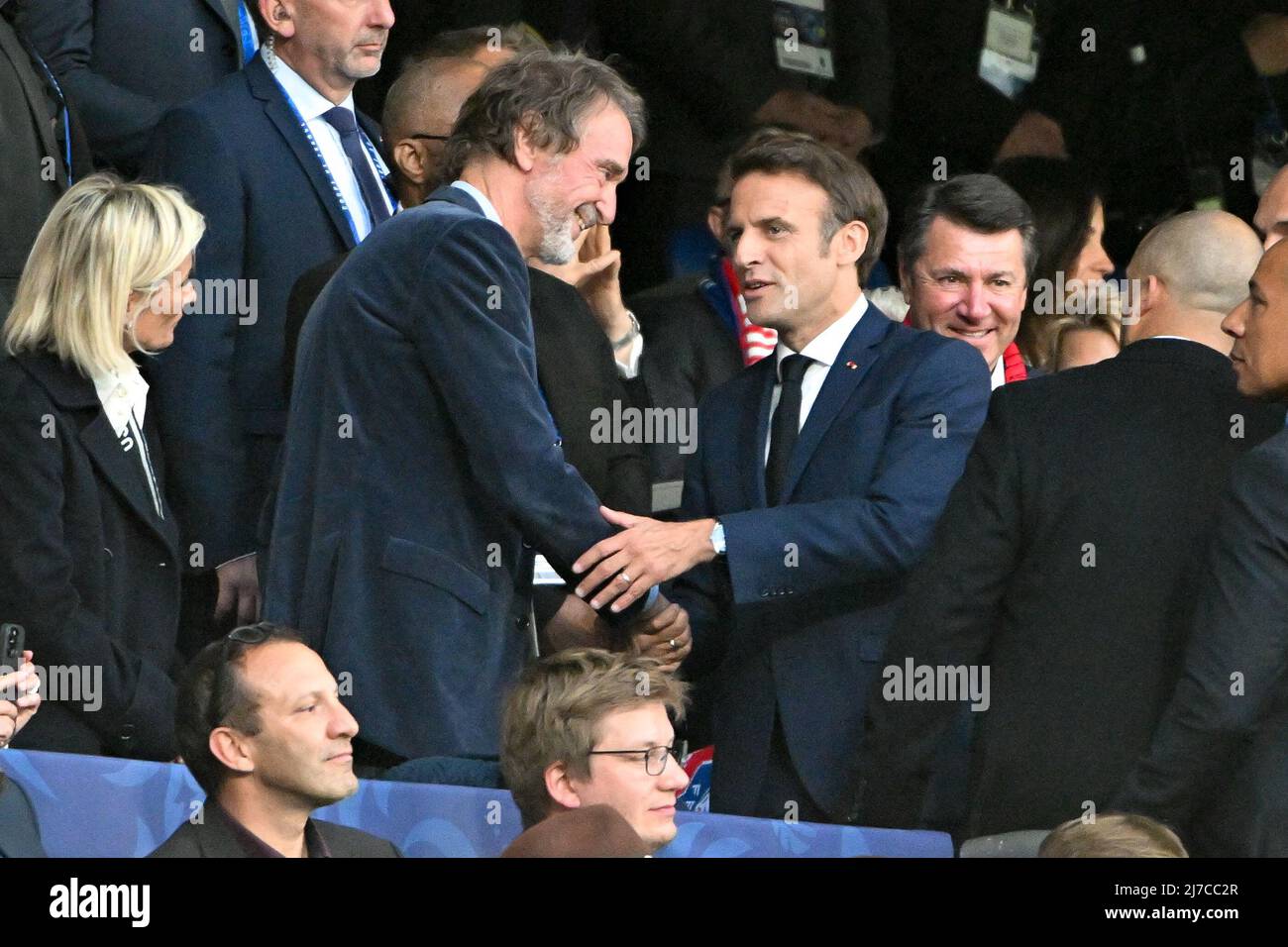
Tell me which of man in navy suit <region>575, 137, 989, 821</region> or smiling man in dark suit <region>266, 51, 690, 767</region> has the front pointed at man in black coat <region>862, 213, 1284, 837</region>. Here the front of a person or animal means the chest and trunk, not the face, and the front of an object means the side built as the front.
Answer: the smiling man in dark suit

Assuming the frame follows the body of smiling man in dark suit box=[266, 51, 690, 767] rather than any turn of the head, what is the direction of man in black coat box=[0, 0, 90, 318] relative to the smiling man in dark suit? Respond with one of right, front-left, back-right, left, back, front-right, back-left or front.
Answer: back-left

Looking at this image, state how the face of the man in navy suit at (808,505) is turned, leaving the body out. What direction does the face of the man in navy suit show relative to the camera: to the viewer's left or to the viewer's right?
to the viewer's left

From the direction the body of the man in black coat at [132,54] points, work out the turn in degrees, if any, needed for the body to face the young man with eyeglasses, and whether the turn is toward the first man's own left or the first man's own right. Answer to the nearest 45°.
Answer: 0° — they already face them

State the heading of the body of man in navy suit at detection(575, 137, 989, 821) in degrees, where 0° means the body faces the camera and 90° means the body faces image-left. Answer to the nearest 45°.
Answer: approximately 45°

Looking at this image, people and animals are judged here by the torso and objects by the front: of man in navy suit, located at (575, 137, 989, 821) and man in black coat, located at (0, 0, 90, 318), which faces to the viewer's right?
the man in black coat

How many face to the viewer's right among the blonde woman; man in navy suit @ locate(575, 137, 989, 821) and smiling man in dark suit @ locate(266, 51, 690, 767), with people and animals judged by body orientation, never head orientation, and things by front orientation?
2

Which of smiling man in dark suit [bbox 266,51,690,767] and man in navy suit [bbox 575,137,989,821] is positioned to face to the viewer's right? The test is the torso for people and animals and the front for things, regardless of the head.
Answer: the smiling man in dark suit

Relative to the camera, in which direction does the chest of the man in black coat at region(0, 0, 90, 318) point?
to the viewer's right

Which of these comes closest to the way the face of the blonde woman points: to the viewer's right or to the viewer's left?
to the viewer's right

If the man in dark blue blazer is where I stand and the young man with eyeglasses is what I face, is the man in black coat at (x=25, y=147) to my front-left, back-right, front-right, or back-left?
back-right

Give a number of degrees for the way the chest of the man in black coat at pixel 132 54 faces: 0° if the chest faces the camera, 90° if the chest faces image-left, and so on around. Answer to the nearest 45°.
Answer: approximately 315°
